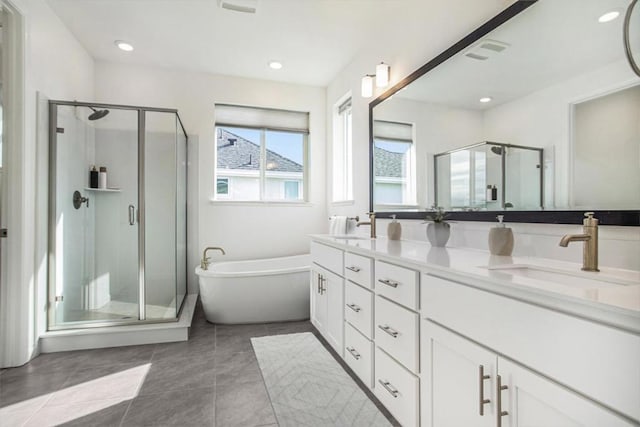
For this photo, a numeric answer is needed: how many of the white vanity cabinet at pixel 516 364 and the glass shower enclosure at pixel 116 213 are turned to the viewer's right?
0

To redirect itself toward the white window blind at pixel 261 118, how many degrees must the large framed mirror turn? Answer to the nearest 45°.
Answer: approximately 90° to its right

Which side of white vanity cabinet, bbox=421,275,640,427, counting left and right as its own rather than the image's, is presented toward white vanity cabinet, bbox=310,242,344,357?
right

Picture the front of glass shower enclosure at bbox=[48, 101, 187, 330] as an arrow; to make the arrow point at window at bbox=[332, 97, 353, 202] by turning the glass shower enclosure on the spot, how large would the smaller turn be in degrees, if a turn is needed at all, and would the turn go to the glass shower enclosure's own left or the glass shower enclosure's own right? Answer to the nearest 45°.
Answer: approximately 90° to the glass shower enclosure's own left

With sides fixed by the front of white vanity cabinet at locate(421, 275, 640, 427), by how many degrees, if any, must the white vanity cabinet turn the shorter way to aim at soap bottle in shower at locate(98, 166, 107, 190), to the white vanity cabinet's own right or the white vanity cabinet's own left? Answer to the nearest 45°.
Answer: approximately 45° to the white vanity cabinet's own right

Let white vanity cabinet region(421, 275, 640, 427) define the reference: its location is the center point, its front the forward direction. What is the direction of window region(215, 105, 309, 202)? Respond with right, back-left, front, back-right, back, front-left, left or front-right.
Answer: right

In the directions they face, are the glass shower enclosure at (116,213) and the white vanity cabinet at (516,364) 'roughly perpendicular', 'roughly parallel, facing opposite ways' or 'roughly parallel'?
roughly perpendicular

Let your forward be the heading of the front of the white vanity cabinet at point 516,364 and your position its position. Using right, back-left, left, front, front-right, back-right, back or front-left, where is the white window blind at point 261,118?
right

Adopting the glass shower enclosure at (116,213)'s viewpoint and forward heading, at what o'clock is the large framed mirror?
The large framed mirror is roughly at 11 o'clock from the glass shower enclosure.

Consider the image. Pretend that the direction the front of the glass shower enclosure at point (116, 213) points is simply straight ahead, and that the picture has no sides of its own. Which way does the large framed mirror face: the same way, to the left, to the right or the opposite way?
to the right

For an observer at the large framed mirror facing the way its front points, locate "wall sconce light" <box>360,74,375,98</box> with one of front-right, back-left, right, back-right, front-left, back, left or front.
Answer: right
